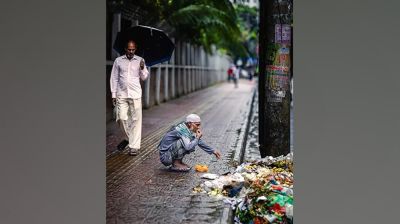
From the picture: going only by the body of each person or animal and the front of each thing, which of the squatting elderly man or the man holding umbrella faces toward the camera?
the man holding umbrella

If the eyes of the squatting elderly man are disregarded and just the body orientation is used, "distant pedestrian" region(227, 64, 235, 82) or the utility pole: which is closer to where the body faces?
the utility pole

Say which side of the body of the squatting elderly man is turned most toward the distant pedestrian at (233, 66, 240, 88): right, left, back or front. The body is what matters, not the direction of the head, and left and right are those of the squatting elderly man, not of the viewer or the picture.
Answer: left

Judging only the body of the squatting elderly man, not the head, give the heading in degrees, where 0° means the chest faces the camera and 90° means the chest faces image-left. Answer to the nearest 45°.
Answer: approximately 270°

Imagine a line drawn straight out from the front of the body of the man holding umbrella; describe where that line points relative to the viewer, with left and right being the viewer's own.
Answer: facing the viewer

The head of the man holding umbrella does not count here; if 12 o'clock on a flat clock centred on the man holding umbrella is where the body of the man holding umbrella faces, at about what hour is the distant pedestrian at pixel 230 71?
The distant pedestrian is roughly at 7 o'clock from the man holding umbrella.

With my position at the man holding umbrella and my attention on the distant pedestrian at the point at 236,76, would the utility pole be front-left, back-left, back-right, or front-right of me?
front-right

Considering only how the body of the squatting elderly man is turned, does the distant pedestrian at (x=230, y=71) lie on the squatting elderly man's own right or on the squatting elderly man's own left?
on the squatting elderly man's own left

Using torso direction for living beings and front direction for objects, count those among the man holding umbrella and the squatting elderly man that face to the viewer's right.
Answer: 1

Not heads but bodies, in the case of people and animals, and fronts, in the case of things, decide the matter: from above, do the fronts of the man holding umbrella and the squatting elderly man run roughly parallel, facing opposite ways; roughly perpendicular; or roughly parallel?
roughly perpendicular

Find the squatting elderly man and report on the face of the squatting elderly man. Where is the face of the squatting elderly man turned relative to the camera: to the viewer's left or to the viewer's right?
to the viewer's right

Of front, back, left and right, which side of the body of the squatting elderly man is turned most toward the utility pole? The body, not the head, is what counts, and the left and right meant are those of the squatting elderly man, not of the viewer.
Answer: front

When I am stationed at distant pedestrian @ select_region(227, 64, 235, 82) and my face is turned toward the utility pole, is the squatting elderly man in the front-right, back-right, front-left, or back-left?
front-right

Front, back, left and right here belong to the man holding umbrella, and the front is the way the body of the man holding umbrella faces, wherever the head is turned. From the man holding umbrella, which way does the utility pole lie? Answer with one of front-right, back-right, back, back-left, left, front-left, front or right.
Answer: left
